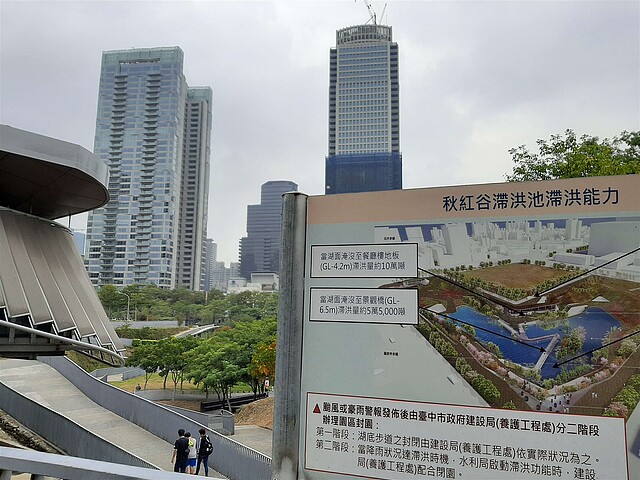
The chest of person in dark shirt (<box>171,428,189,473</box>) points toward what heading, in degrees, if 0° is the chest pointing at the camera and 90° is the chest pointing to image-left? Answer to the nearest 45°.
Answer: approximately 180°

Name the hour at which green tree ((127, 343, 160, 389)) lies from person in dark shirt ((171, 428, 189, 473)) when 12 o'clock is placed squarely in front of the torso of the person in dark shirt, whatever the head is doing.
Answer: The green tree is roughly at 12 o'clock from the person in dark shirt.

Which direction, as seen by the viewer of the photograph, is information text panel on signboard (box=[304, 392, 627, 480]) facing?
facing the viewer

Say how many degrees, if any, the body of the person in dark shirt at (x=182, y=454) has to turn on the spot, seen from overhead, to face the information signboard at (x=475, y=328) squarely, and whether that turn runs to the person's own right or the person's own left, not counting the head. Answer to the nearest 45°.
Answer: approximately 180°

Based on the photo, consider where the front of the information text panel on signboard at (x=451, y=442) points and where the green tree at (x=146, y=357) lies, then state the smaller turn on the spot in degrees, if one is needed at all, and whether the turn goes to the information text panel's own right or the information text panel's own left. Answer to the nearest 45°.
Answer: approximately 135° to the information text panel's own right

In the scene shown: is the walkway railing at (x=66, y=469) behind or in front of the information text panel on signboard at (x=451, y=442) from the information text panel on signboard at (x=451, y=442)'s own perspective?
in front

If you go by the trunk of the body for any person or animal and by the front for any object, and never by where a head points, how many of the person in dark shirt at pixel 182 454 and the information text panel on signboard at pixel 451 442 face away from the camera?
1

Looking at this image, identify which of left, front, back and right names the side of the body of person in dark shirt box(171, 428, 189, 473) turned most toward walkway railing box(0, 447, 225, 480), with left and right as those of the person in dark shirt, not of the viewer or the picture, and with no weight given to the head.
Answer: back

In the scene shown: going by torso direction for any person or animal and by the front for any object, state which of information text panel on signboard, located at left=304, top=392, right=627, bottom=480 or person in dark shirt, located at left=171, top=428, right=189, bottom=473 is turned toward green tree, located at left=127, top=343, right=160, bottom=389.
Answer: the person in dark shirt

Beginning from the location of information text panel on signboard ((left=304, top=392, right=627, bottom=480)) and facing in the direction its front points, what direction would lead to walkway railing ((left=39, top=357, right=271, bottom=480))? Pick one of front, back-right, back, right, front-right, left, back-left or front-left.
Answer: back-right
